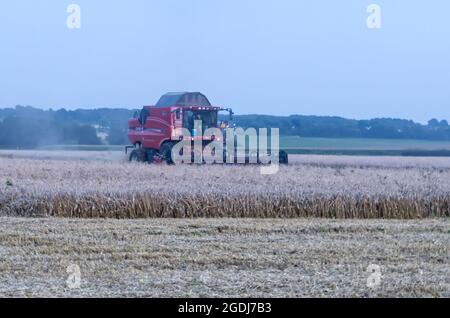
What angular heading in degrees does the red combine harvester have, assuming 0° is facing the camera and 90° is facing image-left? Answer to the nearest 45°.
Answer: approximately 315°
